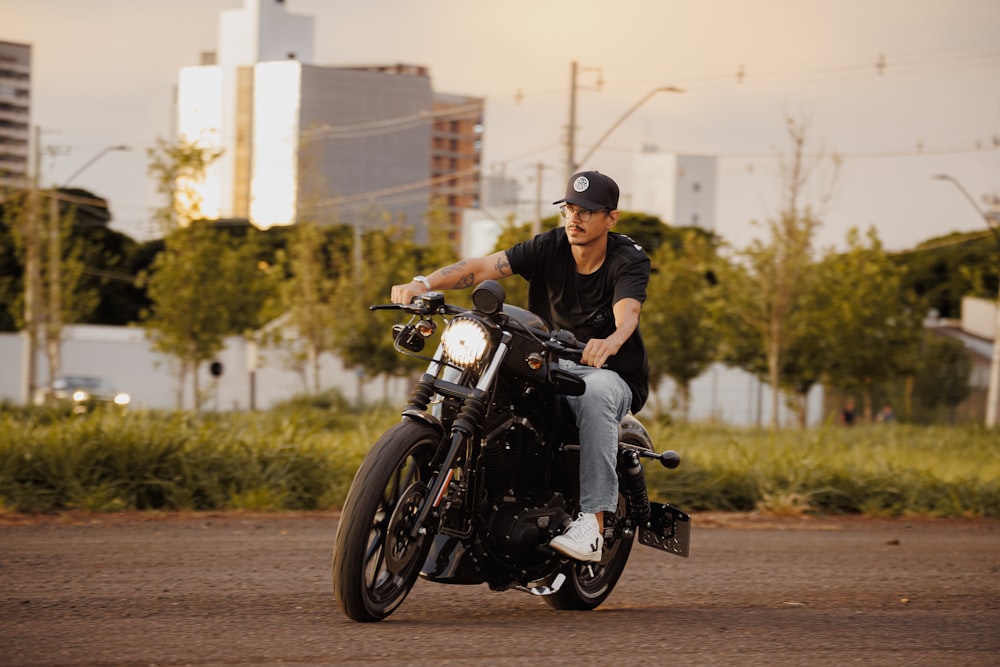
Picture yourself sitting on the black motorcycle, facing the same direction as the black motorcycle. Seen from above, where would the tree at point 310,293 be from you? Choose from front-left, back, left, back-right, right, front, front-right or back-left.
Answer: back-right

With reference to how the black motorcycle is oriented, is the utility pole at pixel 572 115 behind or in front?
behind

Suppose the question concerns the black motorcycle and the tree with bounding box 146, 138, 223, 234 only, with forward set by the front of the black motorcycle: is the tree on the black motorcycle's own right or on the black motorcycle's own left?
on the black motorcycle's own right

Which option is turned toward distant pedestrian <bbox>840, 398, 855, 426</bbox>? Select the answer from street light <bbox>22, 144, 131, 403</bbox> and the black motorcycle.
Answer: the street light

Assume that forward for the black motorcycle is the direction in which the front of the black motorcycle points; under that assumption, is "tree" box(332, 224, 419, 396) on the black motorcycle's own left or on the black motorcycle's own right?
on the black motorcycle's own right

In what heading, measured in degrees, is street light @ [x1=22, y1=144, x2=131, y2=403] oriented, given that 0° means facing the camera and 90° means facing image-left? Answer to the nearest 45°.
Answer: approximately 270°

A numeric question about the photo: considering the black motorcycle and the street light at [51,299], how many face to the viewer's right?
1

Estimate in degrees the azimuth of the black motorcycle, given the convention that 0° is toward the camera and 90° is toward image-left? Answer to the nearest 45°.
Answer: approximately 45°

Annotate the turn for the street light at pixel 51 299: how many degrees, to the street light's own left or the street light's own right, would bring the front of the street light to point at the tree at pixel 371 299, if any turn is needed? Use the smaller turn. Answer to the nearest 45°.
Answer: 0° — it already faces it

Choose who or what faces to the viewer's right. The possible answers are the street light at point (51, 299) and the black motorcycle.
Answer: the street light

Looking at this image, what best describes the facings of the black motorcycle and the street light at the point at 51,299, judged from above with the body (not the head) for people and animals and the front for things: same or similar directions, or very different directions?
very different directions

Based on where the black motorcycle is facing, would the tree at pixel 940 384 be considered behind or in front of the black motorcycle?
behind

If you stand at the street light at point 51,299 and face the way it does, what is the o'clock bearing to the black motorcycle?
The black motorcycle is roughly at 3 o'clock from the street light.
